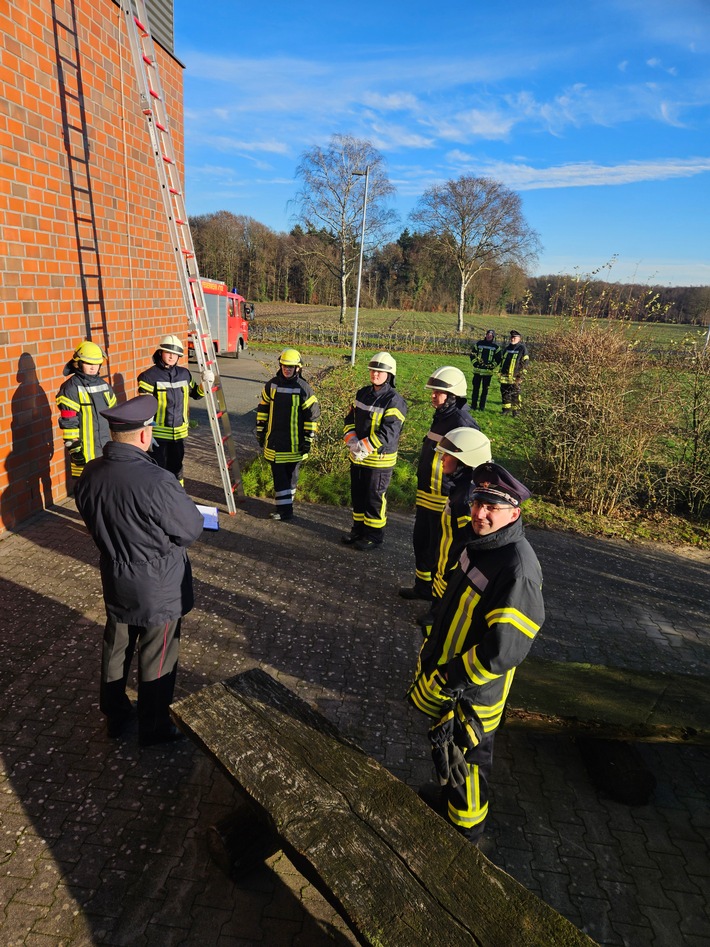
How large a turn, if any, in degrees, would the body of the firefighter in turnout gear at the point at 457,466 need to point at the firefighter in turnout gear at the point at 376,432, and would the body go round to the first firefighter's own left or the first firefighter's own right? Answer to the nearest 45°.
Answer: approximately 90° to the first firefighter's own right

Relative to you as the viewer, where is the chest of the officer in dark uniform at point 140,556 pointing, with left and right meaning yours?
facing away from the viewer and to the right of the viewer

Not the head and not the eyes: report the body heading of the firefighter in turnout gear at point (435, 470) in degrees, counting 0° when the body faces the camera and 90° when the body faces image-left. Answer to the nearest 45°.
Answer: approximately 90°

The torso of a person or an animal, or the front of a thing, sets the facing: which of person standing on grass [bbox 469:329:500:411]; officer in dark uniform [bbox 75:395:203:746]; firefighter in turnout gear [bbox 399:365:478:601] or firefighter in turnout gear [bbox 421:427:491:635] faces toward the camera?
the person standing on grass

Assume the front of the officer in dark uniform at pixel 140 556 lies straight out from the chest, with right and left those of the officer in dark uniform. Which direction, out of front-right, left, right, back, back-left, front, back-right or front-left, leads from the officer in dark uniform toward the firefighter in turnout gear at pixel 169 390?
front-left

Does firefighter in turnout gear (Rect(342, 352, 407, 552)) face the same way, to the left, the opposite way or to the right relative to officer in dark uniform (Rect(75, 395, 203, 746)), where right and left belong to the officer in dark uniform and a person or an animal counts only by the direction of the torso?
the opposite way

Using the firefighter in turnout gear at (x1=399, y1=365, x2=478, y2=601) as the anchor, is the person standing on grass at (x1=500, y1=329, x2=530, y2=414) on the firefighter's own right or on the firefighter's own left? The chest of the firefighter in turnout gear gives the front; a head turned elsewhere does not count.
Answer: on the firefighter's own right

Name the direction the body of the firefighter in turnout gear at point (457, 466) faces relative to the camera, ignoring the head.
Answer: to the viewer's left

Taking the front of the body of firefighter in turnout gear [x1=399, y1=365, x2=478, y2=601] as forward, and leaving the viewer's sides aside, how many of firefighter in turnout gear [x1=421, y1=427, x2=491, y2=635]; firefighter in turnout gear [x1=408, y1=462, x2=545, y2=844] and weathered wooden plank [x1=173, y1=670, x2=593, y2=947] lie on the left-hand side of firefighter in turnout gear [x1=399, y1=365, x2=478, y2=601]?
3

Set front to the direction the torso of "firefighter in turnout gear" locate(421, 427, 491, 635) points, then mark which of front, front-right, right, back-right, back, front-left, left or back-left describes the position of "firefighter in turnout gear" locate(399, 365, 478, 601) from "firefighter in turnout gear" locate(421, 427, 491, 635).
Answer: right

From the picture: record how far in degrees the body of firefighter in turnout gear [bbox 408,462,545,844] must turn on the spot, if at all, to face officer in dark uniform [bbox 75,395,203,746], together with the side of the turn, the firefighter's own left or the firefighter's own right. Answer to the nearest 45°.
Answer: approximately 45° to the firefighter's own right

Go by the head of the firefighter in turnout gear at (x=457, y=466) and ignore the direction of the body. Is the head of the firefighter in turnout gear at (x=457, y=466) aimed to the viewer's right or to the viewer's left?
to the viewer's left

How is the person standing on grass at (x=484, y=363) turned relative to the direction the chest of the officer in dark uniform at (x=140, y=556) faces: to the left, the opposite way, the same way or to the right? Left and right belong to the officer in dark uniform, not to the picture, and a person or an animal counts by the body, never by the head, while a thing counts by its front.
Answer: the opposite way

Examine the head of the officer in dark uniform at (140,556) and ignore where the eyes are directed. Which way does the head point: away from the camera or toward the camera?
away from the camera

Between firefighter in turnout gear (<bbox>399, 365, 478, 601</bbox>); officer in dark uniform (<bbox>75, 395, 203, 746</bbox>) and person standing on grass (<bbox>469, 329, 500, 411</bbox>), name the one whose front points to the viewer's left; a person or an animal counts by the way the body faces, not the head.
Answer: the firefighter in turnout gear
